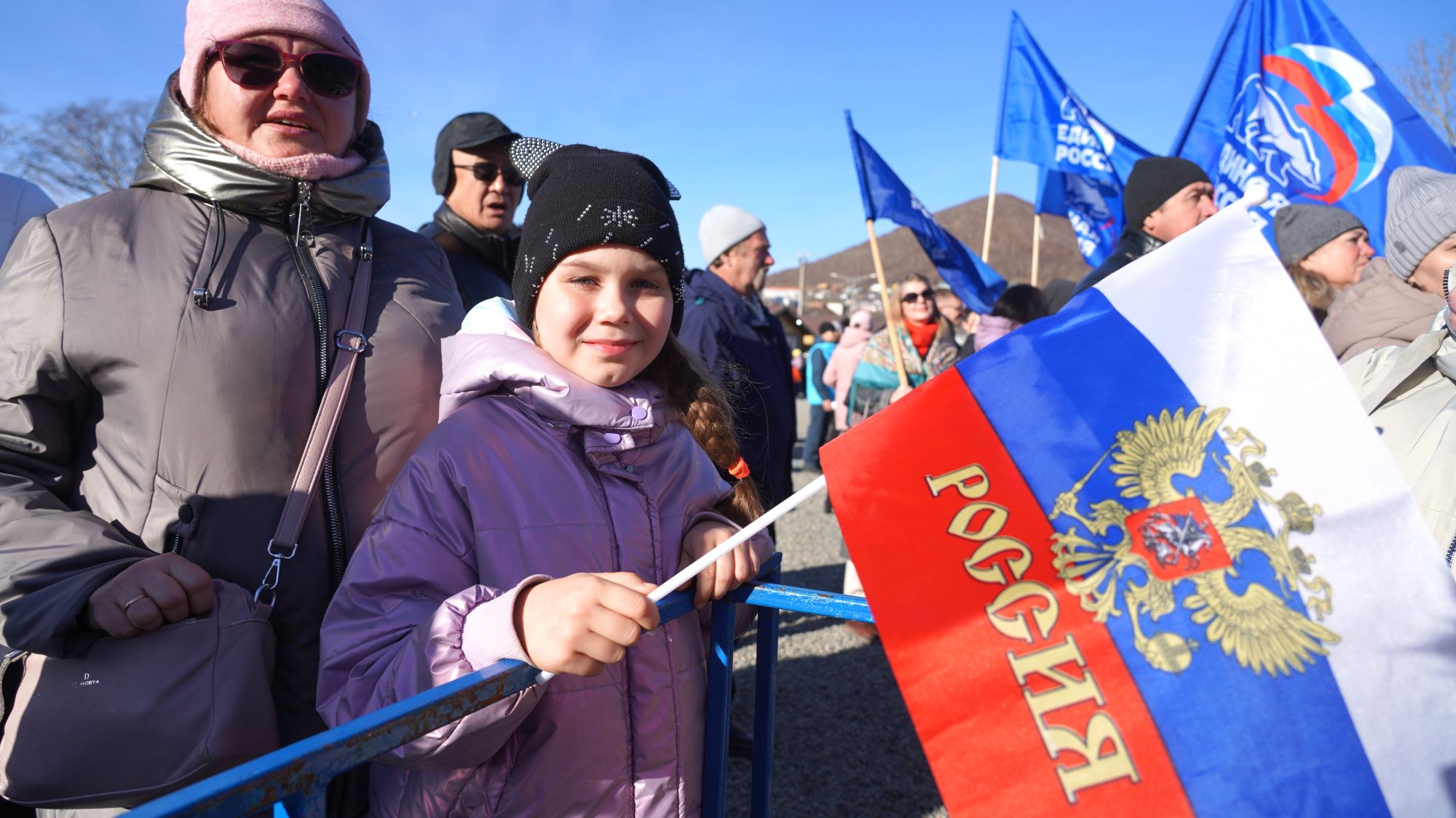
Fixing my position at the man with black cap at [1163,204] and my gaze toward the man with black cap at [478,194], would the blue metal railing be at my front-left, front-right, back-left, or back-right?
front-left

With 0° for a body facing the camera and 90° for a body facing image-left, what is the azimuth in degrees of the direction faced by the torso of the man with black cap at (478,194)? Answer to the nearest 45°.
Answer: approximately 315°

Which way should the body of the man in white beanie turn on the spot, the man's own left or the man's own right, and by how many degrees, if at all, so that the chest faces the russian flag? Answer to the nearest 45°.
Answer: approximately 90° to the man's own right

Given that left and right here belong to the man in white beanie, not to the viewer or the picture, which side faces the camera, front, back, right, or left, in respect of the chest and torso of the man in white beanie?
right

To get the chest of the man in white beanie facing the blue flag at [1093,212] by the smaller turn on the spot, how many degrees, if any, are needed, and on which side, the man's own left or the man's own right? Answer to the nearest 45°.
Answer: approximately 45° to the man's own left

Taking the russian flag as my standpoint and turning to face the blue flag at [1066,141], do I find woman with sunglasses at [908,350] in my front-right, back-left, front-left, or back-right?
front-left

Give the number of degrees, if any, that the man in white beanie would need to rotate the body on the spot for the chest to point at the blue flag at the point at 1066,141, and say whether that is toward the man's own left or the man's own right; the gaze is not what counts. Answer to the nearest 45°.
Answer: approximately 45° to the man's own left

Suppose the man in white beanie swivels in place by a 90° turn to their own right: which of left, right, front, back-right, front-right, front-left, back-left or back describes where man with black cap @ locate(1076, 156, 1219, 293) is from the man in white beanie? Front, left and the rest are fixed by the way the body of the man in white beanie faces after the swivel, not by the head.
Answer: left

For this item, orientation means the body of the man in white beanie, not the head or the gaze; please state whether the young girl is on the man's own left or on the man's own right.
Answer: on the man's own right

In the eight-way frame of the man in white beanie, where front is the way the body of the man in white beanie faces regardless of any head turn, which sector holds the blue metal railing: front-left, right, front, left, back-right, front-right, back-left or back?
right
